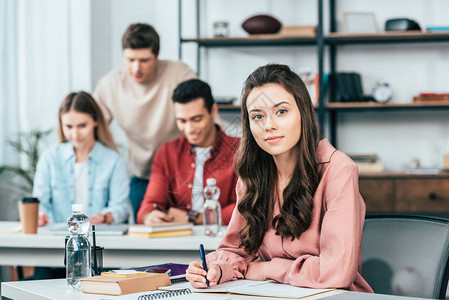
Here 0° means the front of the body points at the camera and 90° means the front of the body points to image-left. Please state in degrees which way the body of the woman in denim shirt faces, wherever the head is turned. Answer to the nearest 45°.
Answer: approximately 0°

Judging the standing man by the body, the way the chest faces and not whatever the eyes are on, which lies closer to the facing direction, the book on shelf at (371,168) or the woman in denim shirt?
the woman in denim shirt

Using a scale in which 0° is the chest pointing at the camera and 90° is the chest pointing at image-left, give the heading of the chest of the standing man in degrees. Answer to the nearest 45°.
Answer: approximately 0°

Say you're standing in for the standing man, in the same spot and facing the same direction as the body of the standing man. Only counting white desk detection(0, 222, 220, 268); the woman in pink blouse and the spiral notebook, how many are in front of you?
3
